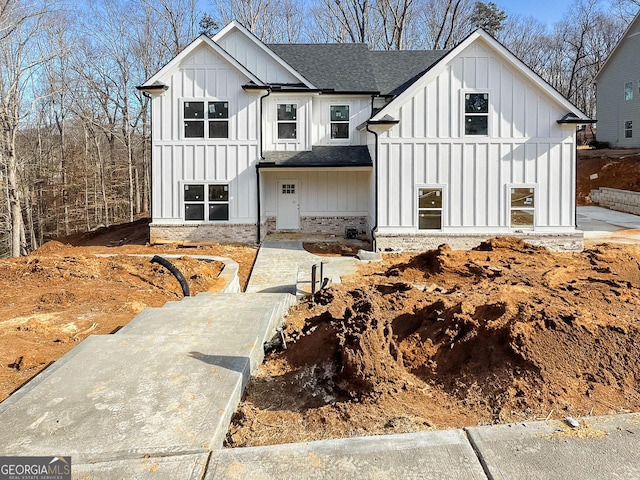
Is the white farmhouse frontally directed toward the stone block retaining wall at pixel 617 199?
no

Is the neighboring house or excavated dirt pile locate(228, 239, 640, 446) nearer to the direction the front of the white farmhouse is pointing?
the excavated dirt pile

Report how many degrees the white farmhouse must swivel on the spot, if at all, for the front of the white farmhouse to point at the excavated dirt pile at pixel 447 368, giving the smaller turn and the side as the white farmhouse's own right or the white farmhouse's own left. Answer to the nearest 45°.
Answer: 0° — it already faces it

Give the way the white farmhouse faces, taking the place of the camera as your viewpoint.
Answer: facing the viewer

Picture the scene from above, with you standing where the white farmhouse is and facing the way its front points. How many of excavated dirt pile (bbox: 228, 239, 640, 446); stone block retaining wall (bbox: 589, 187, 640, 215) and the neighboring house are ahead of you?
1

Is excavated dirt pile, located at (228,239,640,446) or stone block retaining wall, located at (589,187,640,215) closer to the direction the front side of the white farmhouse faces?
the excavated dirt pile

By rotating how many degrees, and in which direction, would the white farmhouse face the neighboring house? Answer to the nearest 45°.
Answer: approximately 135° to its left
